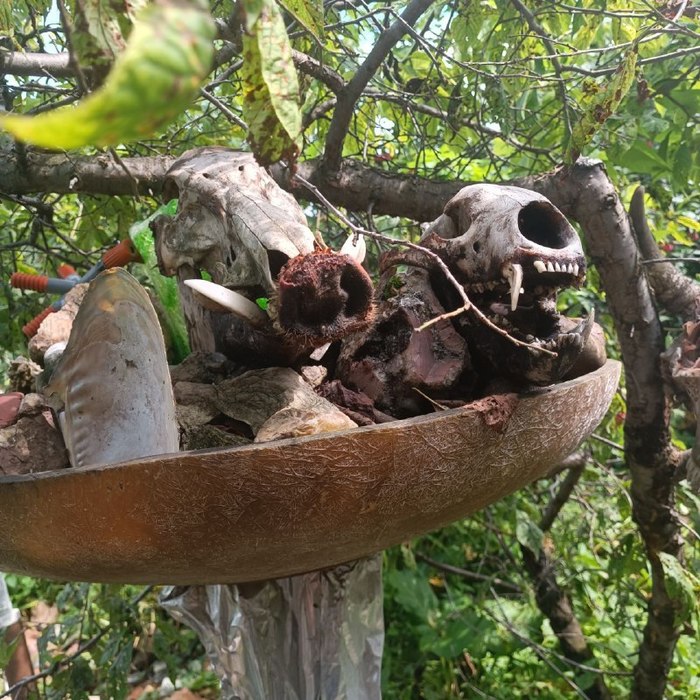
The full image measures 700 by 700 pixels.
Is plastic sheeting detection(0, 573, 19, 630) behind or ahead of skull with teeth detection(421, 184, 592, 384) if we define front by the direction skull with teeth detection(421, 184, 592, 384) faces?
behind

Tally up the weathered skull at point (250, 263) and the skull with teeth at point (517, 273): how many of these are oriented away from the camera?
0

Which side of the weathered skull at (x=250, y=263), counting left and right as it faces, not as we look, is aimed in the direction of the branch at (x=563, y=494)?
left

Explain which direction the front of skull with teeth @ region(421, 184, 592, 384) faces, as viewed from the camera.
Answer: facing the viewer and to the right of the viewer

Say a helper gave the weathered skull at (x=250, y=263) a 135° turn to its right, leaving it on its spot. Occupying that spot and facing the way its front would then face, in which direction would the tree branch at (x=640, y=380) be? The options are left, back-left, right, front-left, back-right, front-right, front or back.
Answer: back-right
